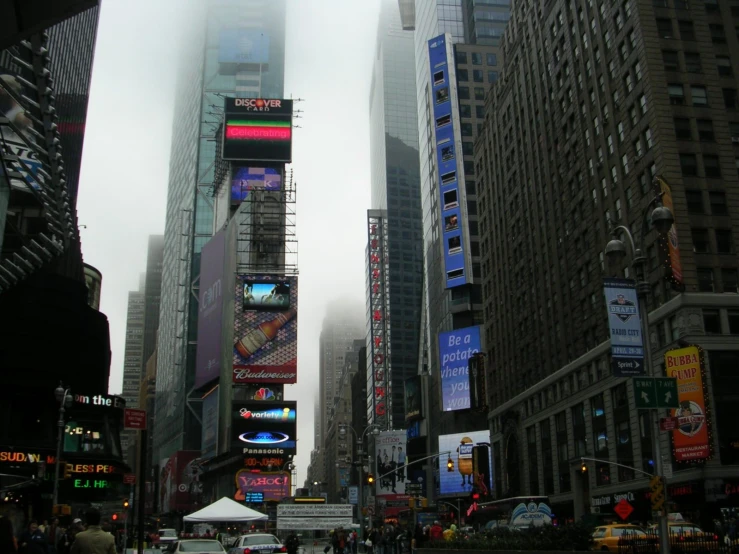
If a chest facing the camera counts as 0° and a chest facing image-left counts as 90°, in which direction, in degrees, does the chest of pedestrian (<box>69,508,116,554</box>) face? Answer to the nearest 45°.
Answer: approximately 180°

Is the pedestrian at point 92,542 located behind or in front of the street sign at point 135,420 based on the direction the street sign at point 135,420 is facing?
in front

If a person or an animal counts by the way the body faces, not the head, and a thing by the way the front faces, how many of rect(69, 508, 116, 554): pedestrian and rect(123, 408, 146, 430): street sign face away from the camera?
1

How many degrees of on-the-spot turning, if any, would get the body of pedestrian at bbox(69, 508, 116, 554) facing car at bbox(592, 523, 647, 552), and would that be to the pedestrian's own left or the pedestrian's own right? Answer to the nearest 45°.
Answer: approximately 45° to the pedestrian's own right

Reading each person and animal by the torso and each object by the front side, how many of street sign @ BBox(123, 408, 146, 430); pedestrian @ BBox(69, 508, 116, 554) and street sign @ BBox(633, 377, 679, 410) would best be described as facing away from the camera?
1

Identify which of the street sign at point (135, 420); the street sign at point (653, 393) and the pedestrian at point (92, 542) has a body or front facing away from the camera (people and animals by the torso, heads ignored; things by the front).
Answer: the pedestrian

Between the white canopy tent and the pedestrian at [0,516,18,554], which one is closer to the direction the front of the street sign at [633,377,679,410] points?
the pedestrian
